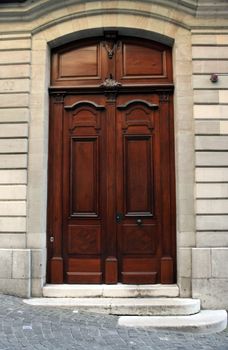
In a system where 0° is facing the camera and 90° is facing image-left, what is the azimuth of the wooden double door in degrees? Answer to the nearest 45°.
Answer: approximately 0°
